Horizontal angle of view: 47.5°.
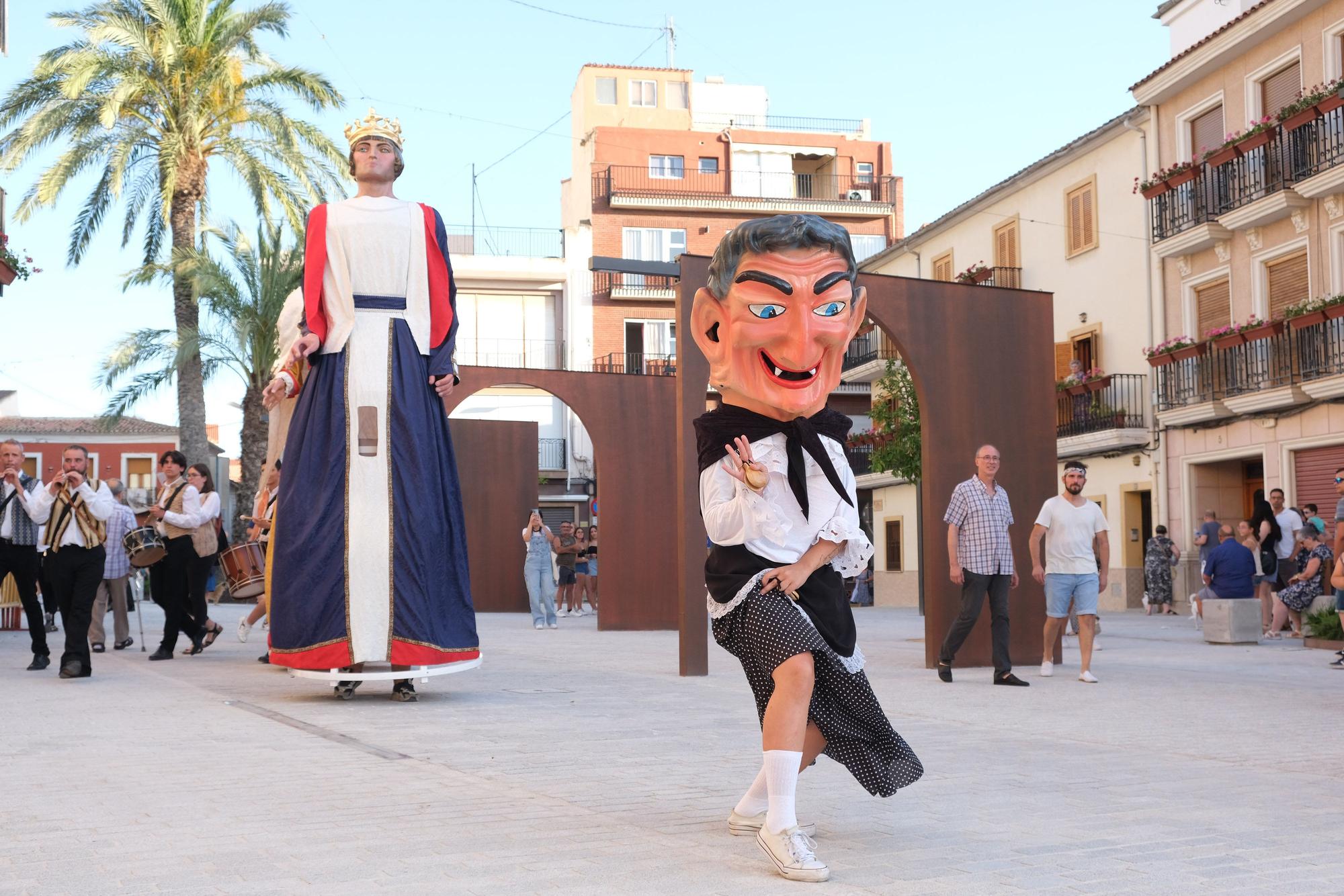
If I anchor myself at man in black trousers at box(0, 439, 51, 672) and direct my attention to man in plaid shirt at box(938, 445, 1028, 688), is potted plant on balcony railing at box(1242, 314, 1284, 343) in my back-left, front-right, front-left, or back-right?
front-left

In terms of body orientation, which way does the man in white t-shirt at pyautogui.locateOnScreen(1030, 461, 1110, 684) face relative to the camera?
toward the camera

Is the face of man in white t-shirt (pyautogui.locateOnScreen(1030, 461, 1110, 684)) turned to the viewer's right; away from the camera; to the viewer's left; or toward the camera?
toward the camera

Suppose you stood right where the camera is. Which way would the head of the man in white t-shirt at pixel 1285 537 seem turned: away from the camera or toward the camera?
toward the camera

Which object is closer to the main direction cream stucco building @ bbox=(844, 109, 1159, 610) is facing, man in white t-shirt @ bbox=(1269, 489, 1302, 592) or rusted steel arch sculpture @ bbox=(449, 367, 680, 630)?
the rusted steel arch sculpture

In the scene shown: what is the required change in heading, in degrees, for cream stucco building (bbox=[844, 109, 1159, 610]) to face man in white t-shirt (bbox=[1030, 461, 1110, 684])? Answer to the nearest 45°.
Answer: approximately 45° to its left

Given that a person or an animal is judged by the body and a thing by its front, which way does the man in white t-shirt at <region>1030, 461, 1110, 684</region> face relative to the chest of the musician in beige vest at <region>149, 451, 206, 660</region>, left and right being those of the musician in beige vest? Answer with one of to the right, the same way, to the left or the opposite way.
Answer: the same way

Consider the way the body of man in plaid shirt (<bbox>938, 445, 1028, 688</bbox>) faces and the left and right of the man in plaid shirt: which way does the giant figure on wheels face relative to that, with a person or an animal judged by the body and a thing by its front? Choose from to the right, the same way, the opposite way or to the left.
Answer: the same way

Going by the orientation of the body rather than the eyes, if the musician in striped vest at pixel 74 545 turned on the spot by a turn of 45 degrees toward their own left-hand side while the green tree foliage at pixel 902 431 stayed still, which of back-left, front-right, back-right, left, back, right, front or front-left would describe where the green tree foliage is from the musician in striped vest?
left

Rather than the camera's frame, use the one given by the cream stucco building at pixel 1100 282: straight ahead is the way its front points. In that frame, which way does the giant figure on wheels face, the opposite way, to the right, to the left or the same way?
to the left

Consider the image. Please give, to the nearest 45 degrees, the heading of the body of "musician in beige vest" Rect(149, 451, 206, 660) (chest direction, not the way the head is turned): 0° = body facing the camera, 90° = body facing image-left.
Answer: approximately 45°

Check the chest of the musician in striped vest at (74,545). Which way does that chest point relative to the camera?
toward the camera
